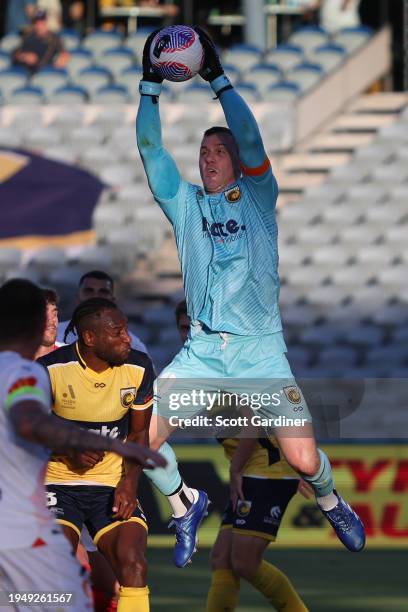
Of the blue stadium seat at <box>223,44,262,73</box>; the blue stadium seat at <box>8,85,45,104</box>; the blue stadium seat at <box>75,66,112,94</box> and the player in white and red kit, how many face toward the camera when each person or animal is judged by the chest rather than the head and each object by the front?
3

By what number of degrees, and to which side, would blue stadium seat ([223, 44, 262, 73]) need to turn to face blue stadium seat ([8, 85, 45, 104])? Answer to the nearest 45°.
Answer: approximately 90° to its right

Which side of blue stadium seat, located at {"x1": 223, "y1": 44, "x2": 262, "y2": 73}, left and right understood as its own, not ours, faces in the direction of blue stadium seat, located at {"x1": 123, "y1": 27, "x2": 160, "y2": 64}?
right

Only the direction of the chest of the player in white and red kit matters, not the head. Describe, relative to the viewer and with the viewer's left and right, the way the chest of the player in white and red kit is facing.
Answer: facing away from the viewer and to the right of the viewer

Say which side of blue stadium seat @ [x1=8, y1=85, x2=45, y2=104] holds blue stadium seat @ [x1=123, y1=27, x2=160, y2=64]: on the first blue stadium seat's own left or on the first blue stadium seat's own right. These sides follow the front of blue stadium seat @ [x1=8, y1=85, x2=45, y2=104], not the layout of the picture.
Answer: on the first blue stadium seat's own left

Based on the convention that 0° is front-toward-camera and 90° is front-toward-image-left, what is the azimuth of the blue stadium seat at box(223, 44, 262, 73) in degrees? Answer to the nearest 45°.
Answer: approximately 0°

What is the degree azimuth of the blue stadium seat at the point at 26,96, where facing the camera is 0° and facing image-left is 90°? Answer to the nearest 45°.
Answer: approximately 0°

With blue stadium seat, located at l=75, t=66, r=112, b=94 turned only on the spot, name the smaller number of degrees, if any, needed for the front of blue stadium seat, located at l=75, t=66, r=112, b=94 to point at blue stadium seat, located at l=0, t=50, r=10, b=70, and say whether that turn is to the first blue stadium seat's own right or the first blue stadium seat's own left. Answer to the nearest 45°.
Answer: approximately 135° to the first blue stadium seat's own right

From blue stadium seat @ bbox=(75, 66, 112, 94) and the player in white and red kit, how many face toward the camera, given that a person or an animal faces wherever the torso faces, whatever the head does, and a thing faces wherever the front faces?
1

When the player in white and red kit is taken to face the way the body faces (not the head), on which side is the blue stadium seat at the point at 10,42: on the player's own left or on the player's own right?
on the player's own left

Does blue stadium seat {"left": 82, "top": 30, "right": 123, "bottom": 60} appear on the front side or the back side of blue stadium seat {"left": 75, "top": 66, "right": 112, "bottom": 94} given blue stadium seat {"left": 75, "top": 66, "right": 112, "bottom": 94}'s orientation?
on the back side

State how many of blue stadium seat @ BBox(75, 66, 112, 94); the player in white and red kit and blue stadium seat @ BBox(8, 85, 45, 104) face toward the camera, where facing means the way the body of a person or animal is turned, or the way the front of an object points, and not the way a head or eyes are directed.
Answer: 2

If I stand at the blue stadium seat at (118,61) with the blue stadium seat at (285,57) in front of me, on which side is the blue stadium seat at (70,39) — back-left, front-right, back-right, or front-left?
back-left

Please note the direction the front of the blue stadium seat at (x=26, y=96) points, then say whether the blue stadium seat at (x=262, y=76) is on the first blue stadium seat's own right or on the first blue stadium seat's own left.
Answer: on the first blue stadium seat's own left
